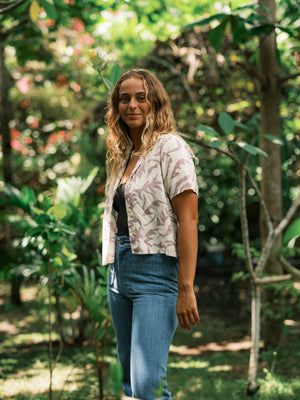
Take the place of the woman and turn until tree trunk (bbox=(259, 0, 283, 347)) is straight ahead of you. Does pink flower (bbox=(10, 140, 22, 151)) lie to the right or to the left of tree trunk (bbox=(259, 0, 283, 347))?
left

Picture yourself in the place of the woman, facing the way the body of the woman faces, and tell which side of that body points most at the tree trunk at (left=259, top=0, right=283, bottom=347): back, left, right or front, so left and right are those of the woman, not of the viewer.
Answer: back

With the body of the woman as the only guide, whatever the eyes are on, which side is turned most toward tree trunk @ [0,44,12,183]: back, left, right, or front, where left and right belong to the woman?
right

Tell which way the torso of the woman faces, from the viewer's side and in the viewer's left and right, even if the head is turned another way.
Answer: facing the viewer and to the left of the viewer

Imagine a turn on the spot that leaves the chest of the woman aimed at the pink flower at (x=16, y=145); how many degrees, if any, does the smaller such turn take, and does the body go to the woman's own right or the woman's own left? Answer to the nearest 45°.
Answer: approximately 135° to the woman's own right

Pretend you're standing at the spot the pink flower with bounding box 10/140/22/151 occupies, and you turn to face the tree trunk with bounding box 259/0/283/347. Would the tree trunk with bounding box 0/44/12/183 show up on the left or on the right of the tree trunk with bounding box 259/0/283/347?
right

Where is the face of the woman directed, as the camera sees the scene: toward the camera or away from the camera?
toward the camera
